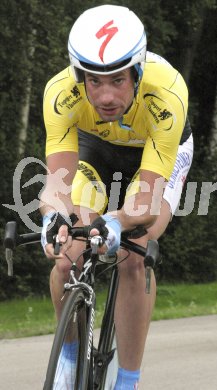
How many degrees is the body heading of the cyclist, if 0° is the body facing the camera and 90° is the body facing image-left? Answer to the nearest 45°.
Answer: approximately 0°
